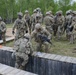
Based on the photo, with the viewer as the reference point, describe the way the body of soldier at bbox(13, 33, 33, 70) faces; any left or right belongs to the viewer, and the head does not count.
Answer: facing away from the viewer and to the right of the viewer

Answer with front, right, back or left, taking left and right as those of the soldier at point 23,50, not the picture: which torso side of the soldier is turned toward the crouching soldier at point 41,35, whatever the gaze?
front

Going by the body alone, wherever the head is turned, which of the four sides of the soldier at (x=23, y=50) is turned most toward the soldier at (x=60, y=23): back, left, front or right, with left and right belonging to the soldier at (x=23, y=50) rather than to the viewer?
front

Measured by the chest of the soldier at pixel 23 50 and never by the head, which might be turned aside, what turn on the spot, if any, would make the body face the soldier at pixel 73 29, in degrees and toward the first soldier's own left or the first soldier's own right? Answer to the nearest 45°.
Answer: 0° — they already face them
